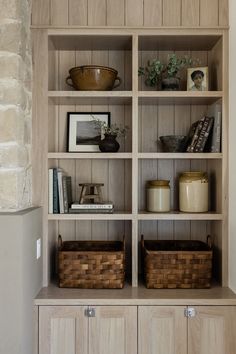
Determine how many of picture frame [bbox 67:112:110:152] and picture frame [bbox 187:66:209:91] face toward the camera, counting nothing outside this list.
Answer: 2

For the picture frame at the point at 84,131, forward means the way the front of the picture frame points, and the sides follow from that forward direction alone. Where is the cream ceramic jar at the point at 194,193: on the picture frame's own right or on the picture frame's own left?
on the picture frame's own left

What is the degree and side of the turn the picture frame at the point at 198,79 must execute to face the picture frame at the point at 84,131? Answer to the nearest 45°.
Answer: approximately 90° to its right

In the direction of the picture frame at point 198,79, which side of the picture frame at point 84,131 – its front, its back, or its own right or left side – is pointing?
left
